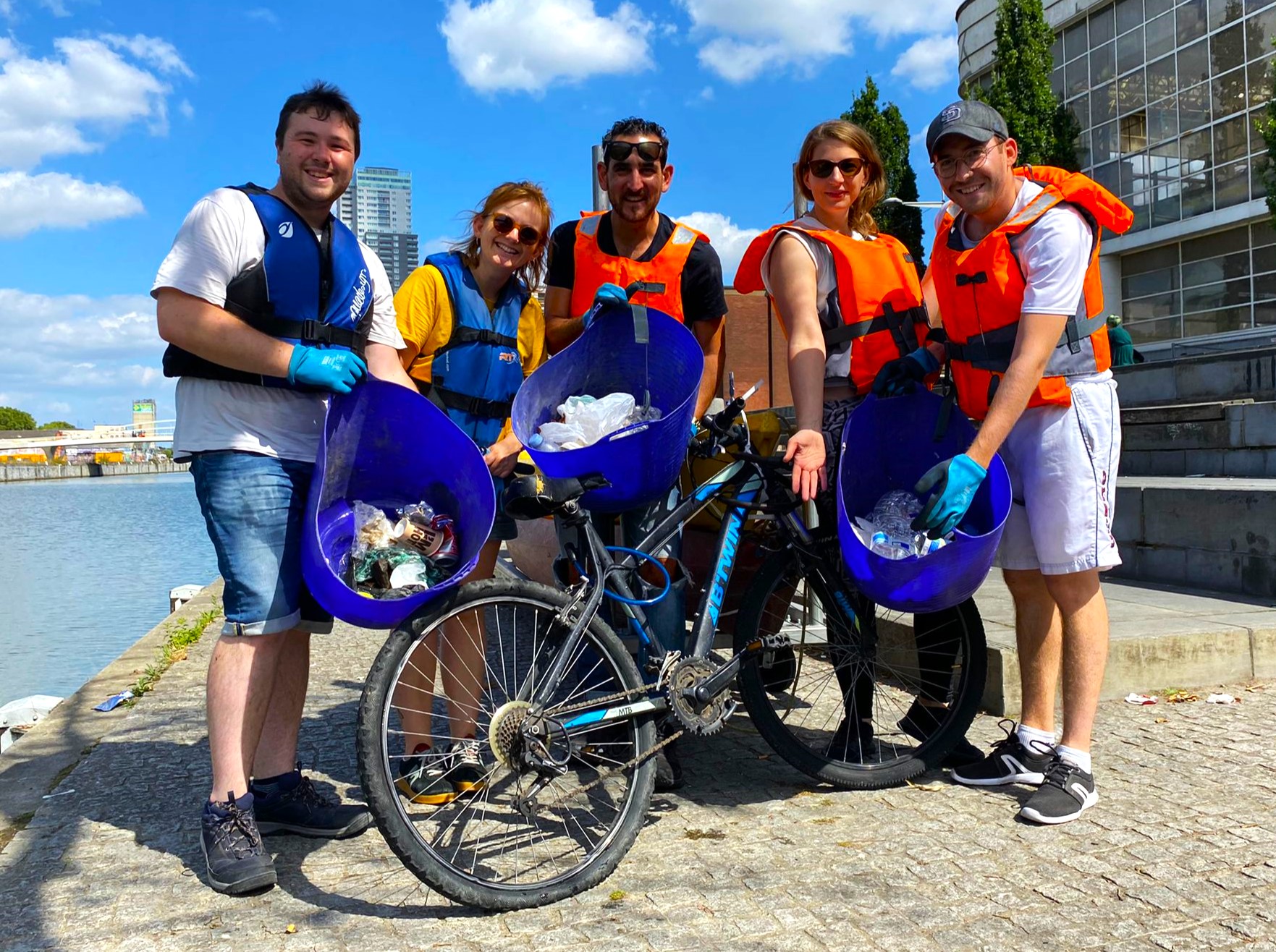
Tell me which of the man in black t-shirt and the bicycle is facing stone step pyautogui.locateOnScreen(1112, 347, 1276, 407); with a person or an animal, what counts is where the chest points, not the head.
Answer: the bicycle

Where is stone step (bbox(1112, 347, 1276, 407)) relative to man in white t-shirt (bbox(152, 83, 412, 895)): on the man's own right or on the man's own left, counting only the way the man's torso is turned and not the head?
on the man's own left

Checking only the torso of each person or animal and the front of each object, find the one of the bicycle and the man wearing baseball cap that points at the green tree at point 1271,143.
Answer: the bicycle

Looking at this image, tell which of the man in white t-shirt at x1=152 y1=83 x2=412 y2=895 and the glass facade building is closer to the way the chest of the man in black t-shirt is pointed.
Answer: the man in white t-shirt

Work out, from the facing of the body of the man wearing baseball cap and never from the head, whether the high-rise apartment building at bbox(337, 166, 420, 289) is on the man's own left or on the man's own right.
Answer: on the man's own right

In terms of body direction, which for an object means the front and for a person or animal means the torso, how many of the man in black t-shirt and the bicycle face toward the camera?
1

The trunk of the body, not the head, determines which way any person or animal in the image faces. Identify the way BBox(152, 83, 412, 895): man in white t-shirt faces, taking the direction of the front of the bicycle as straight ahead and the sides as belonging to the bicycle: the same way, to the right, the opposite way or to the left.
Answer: to the right

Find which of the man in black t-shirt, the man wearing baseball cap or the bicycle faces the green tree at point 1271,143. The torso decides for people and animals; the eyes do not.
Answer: the bicycle

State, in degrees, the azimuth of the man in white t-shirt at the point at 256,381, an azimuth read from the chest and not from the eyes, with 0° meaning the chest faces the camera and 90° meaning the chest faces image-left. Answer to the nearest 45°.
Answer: approximately 315°

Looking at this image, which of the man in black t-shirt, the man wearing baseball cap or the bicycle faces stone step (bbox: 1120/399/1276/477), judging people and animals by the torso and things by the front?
the bicycle

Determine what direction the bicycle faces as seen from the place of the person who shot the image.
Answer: facing away from the viewer and to the right of the viewer
